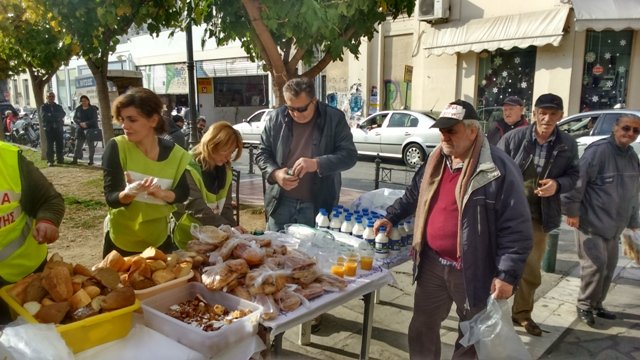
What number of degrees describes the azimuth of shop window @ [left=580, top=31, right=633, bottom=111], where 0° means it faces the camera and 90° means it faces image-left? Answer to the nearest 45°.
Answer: approximately 0°

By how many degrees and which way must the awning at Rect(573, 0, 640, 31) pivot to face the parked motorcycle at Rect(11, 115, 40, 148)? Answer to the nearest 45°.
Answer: approximately 90° to its right

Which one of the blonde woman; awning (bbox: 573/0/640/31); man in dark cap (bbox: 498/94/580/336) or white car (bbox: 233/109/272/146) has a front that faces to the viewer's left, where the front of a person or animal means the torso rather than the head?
the white car

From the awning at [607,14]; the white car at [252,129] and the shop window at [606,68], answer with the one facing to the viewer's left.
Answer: the white car

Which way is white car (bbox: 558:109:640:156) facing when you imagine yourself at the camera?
facing to the left of the viewer

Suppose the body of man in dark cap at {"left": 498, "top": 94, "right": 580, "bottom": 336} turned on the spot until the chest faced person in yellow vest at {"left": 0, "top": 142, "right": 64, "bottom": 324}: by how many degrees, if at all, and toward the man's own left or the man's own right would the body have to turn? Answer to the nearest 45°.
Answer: approximately 45° to the man's own right

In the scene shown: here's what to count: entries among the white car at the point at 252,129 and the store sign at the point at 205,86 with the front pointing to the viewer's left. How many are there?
1

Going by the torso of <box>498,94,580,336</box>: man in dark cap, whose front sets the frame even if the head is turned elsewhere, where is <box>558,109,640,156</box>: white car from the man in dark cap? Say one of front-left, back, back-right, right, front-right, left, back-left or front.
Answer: back

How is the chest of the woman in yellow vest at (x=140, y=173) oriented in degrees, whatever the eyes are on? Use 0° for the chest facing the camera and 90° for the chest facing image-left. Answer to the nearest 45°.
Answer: approximately 0°

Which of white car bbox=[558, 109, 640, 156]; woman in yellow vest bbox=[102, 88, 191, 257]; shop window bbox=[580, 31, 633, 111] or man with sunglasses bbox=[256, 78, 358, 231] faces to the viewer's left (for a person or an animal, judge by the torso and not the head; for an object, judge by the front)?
the white car

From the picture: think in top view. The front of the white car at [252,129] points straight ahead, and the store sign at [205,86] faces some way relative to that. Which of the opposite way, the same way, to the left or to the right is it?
to the left
